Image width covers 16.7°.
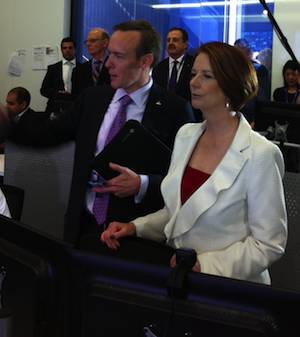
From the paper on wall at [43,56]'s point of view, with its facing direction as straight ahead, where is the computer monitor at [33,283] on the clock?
The computer monitor is roughly at 12 o'clock from the paper on wall.

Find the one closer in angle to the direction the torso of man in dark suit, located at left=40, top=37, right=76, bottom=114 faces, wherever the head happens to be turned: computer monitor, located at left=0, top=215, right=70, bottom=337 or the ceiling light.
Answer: the computer monitor

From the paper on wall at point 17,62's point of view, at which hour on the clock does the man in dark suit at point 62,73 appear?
The man in dark suit is roughly at 11 o'clock from the paper on wall.

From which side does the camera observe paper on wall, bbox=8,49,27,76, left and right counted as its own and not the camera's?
front

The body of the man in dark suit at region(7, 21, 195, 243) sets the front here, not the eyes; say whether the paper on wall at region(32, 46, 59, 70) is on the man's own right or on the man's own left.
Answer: on the man's own right

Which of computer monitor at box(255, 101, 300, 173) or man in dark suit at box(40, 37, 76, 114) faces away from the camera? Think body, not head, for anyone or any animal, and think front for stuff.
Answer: the computer monitor

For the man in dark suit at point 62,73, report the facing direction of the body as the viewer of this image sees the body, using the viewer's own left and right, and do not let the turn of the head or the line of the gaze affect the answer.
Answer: facing the viewer

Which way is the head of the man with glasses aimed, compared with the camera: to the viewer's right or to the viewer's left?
to the viewer's left

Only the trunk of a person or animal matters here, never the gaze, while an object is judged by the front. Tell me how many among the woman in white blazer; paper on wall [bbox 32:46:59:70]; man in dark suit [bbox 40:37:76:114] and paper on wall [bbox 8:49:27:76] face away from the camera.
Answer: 0

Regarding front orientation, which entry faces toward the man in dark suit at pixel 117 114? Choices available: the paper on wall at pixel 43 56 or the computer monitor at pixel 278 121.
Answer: the paper on wall

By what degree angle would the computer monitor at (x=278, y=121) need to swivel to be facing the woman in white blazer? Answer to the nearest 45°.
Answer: approximately 180°

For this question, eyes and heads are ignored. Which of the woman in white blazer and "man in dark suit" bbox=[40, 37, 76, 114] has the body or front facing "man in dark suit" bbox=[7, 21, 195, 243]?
"man in dark suit" bbox=[40, 37, 76, 114]
